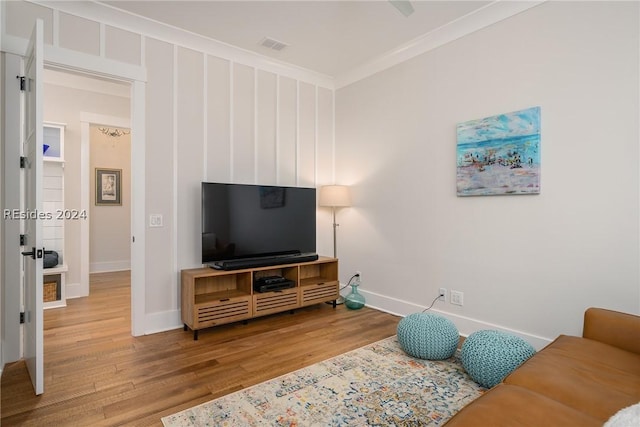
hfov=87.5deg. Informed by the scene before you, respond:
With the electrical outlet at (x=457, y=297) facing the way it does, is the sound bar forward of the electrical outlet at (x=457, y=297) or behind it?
forward

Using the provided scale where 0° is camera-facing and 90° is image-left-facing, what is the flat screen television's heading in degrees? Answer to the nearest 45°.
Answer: approximately 315°

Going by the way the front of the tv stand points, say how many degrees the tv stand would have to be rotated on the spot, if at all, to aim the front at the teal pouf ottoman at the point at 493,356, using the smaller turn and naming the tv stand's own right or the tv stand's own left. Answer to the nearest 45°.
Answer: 0° — it already faces it

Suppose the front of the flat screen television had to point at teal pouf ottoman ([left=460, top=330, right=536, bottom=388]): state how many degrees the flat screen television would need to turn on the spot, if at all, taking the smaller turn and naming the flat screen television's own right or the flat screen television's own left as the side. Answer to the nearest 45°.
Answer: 0° — it already faces it

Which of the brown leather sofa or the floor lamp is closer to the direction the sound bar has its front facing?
the brown leather sofa

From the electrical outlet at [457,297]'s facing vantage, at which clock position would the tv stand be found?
The tv stand is roughly at 1 o'clock from the electrical outlet.

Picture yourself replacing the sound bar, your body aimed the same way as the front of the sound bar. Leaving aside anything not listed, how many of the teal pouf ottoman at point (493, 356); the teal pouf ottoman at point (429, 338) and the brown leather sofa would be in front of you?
3

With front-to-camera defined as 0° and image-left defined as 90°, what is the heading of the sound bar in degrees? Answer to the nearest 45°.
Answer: approximately 315°

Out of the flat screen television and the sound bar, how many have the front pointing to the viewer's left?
0

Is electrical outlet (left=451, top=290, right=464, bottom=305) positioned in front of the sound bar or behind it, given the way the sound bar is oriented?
in front

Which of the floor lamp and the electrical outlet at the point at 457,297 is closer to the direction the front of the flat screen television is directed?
the electrical outlet

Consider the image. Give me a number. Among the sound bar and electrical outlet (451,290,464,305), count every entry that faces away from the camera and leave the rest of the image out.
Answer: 0

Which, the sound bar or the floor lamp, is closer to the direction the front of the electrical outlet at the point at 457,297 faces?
the sound bar
